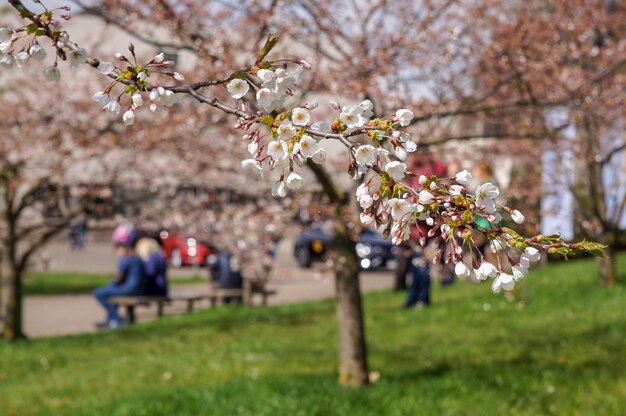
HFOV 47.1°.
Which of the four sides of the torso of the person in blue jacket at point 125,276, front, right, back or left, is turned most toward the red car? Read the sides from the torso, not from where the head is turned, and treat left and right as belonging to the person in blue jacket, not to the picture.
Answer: right

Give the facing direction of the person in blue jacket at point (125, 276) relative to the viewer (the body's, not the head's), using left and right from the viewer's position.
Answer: facing to the left of the viewer

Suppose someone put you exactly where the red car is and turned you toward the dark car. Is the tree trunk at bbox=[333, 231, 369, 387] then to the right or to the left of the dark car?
right

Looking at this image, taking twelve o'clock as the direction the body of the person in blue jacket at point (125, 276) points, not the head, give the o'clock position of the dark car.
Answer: The dark car is roughly at 4 o'clock from the person in blue jacket.

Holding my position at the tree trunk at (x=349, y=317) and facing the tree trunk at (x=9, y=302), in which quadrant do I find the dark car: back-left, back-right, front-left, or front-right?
front-right

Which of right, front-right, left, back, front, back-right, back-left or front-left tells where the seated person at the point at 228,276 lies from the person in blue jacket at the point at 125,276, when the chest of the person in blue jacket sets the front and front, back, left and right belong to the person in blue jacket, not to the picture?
back-right

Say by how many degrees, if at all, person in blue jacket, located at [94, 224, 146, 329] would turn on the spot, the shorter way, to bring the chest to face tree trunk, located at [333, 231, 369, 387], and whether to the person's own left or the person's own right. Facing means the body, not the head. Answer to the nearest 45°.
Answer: approximately 90° to the person's own left

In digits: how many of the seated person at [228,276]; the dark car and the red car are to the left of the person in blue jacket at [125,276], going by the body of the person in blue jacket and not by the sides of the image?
0

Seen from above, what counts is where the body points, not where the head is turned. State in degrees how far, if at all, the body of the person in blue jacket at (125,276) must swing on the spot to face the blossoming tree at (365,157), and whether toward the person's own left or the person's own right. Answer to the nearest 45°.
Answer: approximately 90° to the person's own left

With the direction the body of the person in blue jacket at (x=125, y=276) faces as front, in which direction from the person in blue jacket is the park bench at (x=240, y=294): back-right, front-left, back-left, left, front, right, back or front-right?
back-right
